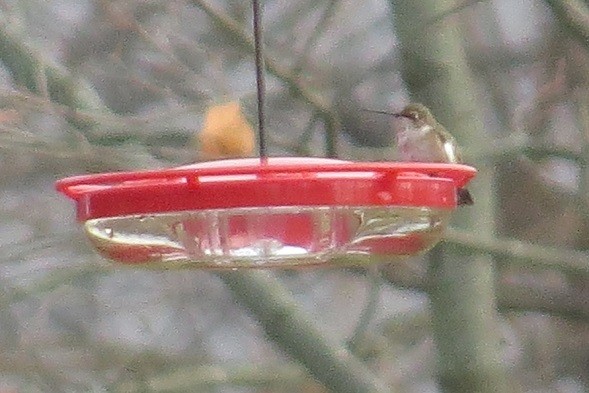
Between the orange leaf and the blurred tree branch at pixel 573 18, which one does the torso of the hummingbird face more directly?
the orange leaf

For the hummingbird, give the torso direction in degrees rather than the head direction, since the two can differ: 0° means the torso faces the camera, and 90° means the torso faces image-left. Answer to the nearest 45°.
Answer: approximately 90°

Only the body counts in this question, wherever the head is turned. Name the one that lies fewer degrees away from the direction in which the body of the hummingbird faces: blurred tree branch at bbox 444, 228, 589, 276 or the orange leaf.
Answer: the orange leaf
